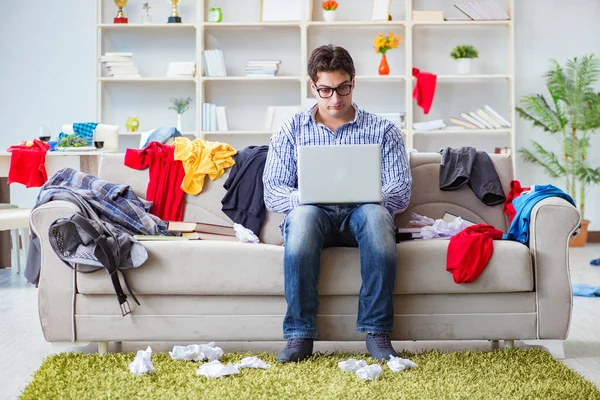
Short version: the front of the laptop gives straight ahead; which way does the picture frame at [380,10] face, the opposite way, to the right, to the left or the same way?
the opposite way

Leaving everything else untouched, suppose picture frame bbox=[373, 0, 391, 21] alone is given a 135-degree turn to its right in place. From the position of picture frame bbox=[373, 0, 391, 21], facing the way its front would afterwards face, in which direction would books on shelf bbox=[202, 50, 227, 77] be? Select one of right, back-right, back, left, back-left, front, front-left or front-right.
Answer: front-left

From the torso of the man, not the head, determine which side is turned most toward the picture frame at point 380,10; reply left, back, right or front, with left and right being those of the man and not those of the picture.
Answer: back

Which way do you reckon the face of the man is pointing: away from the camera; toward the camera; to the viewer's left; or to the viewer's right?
toward the camera

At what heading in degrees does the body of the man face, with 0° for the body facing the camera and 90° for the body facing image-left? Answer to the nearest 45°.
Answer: approximately 0°

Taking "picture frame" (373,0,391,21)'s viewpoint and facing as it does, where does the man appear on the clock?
The man is roughly at 12 o'clock from the picture frame.

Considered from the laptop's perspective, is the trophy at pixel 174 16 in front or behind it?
in front

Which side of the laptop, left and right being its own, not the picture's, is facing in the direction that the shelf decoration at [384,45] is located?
front

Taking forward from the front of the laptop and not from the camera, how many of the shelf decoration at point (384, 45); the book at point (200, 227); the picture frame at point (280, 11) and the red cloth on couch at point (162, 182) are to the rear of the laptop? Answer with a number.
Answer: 0

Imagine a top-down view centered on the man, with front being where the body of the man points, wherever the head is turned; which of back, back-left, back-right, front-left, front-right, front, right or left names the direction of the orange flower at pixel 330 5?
back

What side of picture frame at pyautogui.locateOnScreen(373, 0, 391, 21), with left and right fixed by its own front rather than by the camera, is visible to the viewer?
front

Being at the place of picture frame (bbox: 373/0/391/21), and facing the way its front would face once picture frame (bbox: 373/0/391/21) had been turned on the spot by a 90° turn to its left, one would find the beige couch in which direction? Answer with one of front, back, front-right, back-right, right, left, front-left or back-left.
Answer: right

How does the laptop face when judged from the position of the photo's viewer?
facing away from the viewer

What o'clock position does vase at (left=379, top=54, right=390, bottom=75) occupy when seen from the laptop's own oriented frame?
The vase is roughly at 12 o'clock from the laptop.

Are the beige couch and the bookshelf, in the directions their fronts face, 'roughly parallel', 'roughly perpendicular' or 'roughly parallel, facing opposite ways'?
roughly parallel

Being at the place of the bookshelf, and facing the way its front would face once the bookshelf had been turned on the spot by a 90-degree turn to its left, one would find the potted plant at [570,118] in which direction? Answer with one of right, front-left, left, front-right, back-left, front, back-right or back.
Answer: front

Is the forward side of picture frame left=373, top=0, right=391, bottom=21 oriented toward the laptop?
yes

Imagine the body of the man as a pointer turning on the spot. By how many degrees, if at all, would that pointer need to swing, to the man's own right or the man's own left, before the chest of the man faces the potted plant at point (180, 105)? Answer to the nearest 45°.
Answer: approximately 180°

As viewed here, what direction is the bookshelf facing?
toward the camera
